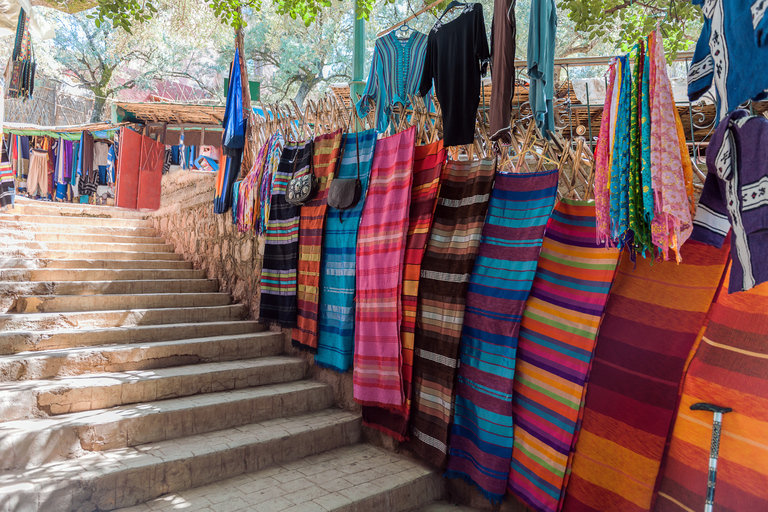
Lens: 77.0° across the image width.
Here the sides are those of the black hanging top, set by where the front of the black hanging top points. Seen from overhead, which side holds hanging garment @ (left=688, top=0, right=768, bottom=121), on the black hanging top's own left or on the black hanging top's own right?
on the black hanging top's own left

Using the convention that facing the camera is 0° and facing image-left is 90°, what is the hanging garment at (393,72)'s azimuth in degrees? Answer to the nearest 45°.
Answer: approximately 0°

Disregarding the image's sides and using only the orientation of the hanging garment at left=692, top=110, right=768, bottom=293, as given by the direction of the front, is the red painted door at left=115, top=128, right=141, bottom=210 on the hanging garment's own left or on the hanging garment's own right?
on the hanging garment's own right

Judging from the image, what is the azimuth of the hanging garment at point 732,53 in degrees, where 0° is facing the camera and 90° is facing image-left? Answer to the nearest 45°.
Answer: approximately 45°

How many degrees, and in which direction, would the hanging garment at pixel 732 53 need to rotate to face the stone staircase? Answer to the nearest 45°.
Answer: approximately 45° to its right

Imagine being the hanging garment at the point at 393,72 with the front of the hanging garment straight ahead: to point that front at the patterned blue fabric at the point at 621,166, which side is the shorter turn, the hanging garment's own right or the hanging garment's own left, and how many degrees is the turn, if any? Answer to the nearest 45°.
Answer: approximately 45° to the hanging garment's own left

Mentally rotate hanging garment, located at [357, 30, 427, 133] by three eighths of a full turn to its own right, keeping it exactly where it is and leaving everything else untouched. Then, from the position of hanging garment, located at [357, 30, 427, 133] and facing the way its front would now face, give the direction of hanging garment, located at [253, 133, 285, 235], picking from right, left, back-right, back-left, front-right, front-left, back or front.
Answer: front

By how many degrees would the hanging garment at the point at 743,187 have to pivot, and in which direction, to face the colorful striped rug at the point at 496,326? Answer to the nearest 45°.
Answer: approximately 45° to its right

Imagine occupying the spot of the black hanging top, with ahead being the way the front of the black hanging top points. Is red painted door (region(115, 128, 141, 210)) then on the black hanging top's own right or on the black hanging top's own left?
on the black hanging top's own right
